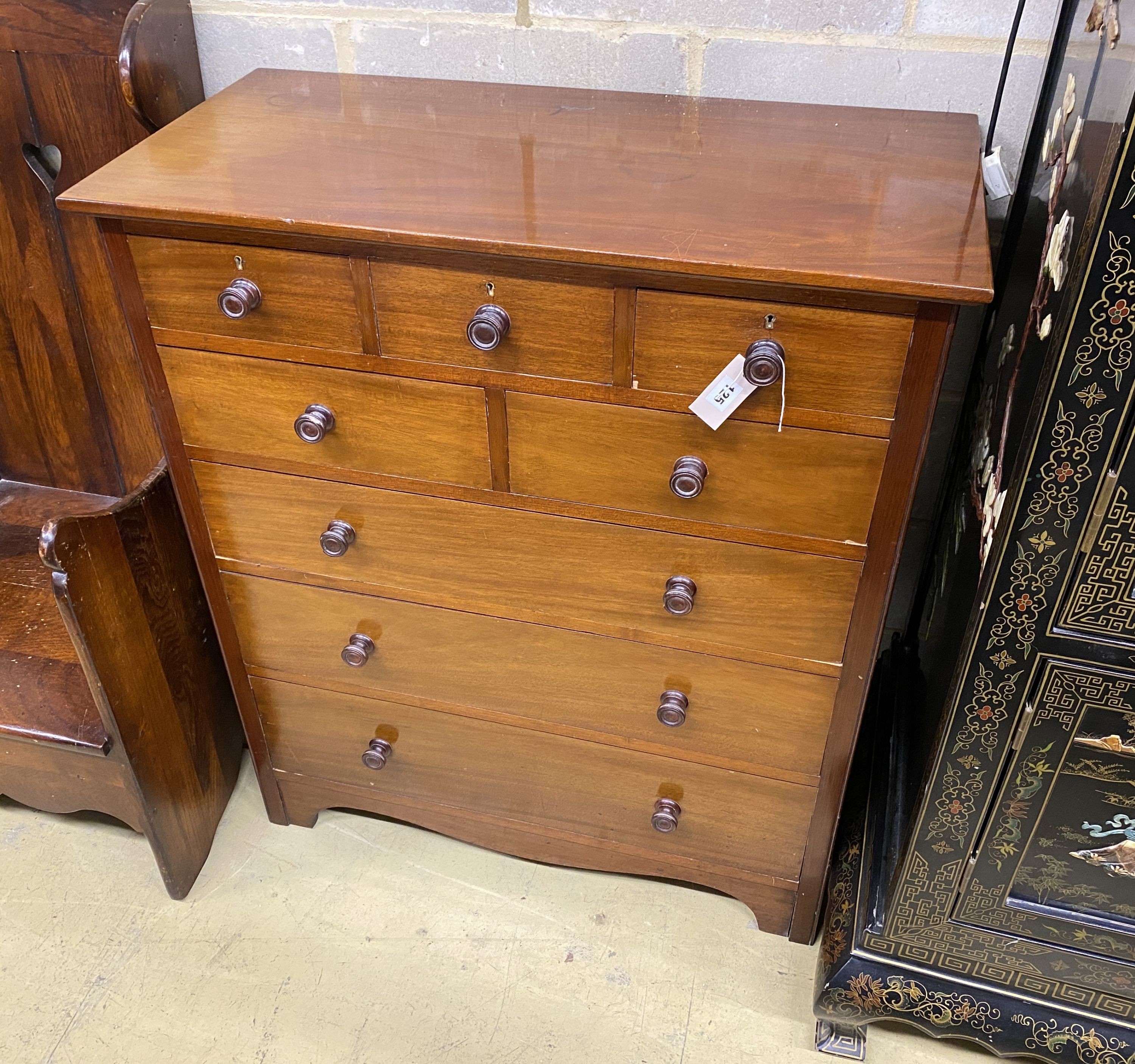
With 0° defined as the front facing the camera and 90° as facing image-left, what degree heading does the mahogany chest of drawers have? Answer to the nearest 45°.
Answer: approximately 0°

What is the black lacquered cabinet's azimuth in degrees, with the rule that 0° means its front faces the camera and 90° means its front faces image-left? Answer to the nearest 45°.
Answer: approximately 0°

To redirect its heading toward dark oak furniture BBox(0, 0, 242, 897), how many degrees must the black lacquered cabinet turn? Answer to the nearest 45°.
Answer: approximately 90° to its right

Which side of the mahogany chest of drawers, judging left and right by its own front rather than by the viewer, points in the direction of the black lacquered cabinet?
left

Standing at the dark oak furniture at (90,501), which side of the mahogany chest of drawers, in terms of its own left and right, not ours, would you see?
right

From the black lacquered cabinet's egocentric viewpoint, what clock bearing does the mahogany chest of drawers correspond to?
The mahogany chest of drawers is roughly at 3 o'clock from the black lacquered cabinet.

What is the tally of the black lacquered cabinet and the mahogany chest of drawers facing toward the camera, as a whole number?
2
